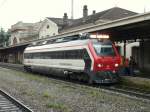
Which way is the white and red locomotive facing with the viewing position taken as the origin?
facing the viewer and to the right of the viewer

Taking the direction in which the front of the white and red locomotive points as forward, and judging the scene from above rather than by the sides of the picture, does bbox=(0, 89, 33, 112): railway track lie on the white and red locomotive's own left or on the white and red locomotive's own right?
on the white and red locomotive's own right
